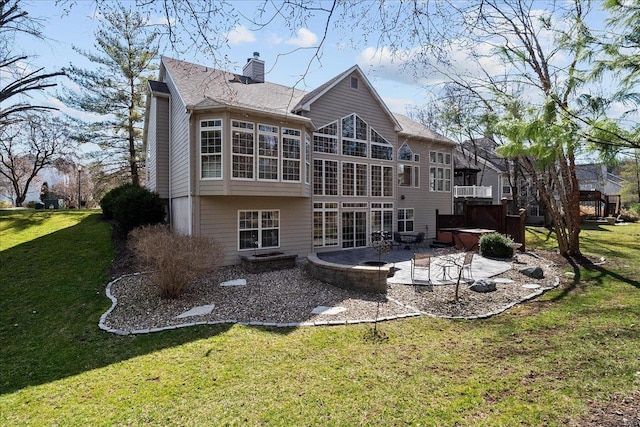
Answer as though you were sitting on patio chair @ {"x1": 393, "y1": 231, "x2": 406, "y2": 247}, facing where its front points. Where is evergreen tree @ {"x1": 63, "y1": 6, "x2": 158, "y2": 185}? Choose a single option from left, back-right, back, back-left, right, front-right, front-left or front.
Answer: back-right

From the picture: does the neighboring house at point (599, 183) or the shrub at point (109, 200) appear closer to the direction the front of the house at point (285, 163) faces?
the shrub

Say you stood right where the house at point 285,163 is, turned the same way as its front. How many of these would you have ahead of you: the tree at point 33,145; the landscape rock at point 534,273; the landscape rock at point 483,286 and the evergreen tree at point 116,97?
2

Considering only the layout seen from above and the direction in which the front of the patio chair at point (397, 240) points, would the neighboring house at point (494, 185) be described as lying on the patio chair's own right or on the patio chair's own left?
on the patio chair's own left
